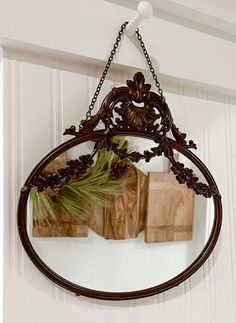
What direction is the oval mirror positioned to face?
toward the camera
